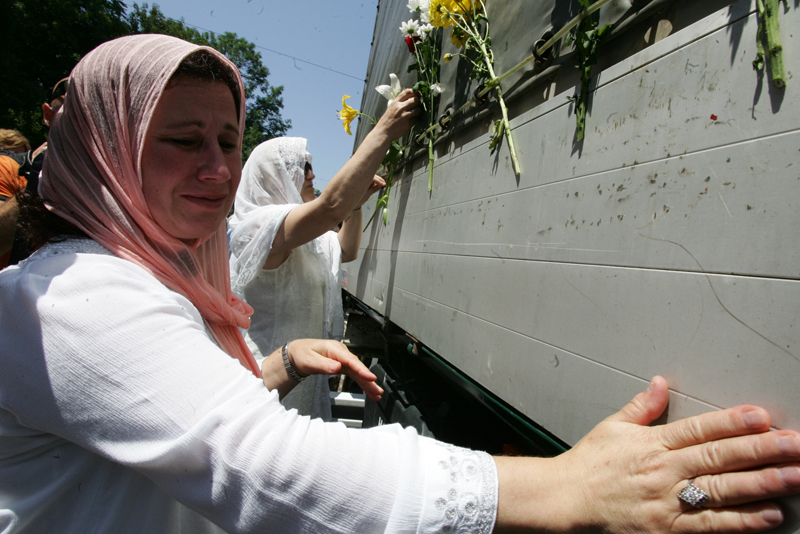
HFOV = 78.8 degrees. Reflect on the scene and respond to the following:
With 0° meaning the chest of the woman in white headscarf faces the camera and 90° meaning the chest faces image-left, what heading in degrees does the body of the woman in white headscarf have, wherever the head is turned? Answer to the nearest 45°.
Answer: approximately 270°

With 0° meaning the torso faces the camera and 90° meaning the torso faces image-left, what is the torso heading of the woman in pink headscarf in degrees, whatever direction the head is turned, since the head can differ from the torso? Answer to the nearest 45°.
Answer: approximately 270°

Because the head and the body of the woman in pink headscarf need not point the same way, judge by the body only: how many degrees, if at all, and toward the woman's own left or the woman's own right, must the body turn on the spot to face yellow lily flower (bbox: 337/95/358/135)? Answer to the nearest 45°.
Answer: approximately 90° to the woman's own left

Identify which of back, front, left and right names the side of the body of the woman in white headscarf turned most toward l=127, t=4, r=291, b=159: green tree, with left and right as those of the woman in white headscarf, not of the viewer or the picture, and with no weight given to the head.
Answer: left

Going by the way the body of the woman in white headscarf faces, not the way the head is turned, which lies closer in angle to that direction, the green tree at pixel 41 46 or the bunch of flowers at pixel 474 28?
the bunch of flowers

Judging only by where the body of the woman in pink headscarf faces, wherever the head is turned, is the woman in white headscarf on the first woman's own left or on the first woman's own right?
on the first woman's own left

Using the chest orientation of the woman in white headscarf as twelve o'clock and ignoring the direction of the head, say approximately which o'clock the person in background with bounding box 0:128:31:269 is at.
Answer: The person in background is roughly at 7 o'clock from the woman in white headscarf.
